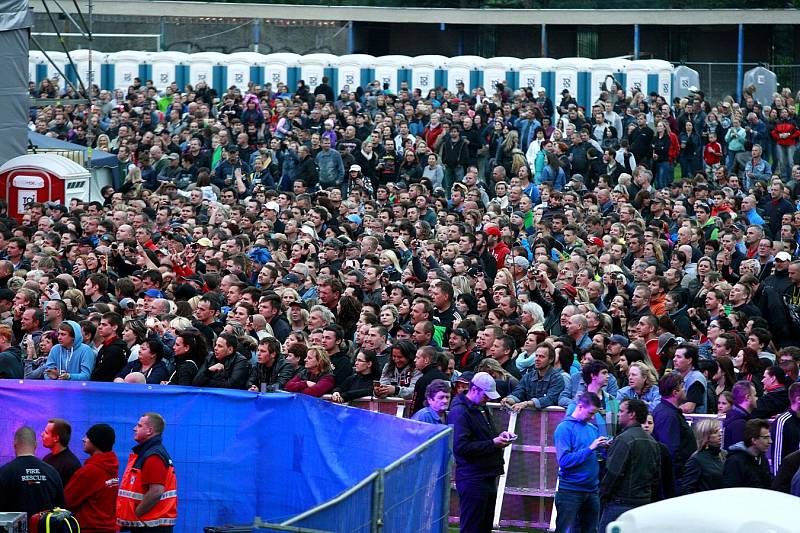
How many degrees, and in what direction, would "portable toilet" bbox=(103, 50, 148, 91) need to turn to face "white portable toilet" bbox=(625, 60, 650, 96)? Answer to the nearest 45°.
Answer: approximately 90° to its left

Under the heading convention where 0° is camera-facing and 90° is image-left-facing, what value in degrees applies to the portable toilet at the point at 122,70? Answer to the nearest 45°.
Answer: approximately 0°

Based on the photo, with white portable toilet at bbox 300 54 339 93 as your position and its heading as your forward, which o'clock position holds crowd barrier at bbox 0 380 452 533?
The crowd barrier is roughly at 12 o'clock from the white portable toilet.

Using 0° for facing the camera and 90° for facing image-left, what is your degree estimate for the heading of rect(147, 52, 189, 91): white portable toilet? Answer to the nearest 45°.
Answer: approximately 0°

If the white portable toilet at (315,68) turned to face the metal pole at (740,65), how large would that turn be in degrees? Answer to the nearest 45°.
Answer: approximately 90° to its left

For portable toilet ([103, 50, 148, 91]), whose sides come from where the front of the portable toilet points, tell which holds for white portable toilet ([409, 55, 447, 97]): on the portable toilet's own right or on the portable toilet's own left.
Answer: on the portable toilet's own left

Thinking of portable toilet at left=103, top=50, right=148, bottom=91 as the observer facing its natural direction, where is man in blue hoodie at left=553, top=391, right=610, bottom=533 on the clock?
The man in blue hoodie is roughly at 12 o'clock from the portable toilet.

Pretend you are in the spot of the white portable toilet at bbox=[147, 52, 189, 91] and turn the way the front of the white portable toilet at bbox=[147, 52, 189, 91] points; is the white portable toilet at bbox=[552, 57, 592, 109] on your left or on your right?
on your left
